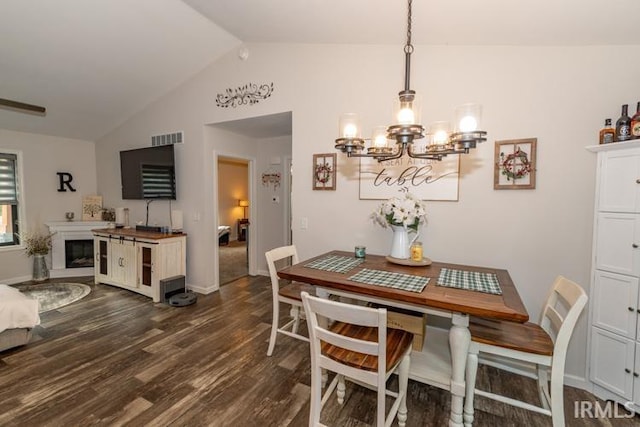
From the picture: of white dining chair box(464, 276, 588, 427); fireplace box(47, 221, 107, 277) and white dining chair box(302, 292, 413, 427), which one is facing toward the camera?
the fireplace

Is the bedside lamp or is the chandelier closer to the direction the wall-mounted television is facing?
the chandelier

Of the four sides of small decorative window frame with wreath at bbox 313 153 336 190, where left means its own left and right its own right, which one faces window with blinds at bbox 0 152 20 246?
right

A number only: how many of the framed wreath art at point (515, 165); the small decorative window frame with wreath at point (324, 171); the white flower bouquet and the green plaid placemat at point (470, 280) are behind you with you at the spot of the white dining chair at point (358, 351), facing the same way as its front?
0

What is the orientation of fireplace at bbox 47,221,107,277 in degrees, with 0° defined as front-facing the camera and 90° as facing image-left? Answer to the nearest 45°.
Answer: approximately 0°

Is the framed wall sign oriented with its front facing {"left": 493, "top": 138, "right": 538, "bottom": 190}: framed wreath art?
no

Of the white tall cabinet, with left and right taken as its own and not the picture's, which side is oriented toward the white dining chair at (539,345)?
front

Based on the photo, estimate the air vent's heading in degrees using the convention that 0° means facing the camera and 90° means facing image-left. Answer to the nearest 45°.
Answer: approximately 45°

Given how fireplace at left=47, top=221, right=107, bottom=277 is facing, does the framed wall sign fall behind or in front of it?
in front

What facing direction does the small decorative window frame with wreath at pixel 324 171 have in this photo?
toward the camera

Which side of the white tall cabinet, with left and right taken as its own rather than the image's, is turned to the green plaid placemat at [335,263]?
front

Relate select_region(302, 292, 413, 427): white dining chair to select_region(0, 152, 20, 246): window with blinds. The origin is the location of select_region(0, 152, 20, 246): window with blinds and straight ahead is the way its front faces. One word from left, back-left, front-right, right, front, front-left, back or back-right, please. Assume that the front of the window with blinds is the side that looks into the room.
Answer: front-right

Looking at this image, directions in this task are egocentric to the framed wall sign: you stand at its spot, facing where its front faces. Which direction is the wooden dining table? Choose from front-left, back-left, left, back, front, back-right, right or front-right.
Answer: front

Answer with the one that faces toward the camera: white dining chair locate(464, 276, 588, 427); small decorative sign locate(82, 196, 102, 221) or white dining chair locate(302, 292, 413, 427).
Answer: the small decorative sign

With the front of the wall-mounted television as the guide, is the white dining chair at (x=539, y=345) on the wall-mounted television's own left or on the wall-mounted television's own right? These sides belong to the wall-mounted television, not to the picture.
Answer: on the wall-mounted television's own left

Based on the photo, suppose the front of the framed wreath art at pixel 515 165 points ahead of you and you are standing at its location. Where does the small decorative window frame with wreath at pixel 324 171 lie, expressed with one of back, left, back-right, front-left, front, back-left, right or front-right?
right

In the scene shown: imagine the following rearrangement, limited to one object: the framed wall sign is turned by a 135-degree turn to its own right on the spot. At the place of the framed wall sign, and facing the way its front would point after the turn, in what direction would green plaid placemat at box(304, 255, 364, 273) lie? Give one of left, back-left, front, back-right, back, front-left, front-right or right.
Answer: left

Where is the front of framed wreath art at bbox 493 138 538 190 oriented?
toward the camera

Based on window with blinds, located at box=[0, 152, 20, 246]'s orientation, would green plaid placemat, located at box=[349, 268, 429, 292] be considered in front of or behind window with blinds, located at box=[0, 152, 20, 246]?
in front

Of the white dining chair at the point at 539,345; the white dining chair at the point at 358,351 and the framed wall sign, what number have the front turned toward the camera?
1
